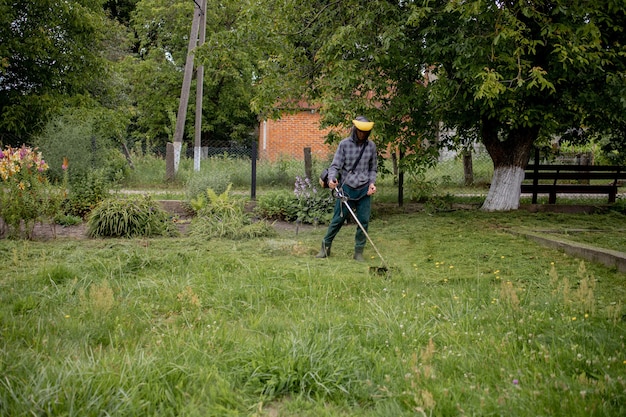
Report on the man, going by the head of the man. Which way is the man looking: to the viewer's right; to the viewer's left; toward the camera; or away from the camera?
toward the camera

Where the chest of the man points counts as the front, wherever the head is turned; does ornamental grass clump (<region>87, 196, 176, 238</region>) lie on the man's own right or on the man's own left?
on the man's own right

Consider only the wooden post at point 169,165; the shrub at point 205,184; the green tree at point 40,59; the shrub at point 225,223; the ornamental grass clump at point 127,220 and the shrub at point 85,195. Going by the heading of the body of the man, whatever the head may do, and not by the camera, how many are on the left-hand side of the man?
0

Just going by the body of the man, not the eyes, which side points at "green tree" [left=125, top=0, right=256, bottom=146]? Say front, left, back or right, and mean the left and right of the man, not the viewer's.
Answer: back

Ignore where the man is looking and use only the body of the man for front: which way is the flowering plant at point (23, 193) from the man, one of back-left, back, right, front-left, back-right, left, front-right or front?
right

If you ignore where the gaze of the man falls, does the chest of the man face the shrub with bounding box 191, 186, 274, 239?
no

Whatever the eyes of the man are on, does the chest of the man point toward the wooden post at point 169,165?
no

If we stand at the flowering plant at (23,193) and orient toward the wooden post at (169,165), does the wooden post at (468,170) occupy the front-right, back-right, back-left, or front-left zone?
front-right

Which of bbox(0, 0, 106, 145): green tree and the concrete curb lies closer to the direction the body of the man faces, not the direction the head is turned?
the concrete curb

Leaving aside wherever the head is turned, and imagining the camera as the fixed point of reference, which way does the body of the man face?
toward the camera

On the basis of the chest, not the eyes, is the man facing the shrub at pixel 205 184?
no

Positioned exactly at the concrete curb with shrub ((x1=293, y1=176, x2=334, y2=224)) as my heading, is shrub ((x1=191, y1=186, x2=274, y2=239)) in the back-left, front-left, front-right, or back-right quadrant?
front-left

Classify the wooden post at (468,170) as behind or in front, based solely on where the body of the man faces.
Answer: behind
